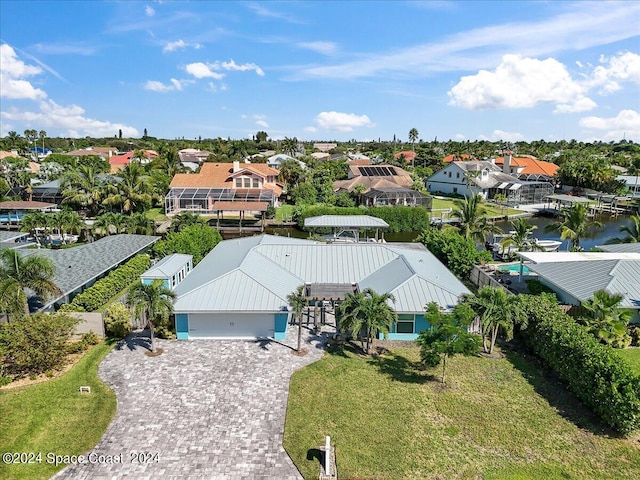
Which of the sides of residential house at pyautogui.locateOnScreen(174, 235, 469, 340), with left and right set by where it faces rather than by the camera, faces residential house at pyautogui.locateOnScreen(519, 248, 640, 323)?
left

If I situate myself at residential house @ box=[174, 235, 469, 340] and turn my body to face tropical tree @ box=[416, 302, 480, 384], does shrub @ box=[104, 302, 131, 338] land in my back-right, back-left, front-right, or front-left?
back-right

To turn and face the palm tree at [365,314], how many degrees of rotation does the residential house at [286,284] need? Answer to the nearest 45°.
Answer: approximately 45° to its left

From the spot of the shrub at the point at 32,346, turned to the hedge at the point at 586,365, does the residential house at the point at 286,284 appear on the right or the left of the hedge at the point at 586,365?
left

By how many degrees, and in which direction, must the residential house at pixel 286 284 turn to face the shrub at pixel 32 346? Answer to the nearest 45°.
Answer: approximately 45° to its right

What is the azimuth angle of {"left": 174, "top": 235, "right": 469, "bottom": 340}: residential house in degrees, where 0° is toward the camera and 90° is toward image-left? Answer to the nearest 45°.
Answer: approximately 0°

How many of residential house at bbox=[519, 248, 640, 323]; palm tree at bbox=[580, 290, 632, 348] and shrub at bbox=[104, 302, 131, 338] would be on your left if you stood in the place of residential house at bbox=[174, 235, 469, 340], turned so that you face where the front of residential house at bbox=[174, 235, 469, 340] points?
2

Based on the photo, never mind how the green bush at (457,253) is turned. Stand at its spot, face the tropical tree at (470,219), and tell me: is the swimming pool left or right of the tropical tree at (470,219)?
right

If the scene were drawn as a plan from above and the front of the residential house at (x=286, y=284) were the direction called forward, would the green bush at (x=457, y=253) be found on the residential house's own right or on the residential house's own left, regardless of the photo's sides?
on the residential house's own left

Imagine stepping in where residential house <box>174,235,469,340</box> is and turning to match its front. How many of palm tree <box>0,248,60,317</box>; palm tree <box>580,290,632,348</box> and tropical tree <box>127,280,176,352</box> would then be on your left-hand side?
1

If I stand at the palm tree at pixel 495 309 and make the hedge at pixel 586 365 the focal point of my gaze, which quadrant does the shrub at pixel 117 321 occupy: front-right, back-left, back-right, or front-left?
back-right

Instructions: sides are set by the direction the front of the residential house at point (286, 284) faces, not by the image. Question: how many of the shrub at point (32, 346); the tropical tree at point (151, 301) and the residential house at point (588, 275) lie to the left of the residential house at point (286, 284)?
1

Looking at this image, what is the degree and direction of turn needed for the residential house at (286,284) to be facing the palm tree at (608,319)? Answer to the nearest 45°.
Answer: approximately 90° to its left

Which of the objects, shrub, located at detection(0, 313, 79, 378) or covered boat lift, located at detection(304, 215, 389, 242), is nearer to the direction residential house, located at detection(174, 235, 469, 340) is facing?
the shrub

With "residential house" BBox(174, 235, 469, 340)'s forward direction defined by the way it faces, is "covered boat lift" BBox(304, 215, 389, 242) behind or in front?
behind

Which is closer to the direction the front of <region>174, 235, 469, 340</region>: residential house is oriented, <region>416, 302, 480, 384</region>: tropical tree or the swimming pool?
the tropical tree

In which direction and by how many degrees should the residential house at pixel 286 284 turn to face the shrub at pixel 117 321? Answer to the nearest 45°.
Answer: approximately 90° to its right
